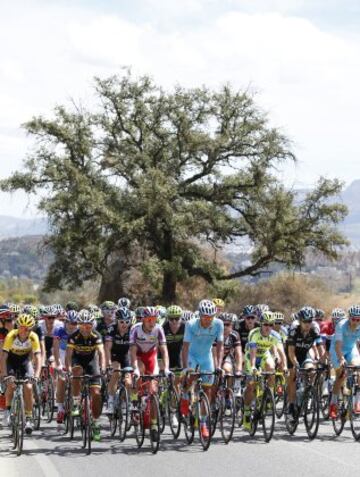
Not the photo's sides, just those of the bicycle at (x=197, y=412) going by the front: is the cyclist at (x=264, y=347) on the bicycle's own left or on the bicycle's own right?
on the bicycle's own left

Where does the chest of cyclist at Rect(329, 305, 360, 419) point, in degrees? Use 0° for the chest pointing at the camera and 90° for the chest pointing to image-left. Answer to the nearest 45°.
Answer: approximately 315°

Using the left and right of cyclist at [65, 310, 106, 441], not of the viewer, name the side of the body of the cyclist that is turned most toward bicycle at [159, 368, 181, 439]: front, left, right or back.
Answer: left

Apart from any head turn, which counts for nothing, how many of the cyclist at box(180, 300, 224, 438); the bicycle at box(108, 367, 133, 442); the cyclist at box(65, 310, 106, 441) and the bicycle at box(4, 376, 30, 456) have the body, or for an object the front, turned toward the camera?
4

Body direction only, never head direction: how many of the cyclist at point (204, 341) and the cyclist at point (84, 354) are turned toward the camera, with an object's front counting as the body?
2

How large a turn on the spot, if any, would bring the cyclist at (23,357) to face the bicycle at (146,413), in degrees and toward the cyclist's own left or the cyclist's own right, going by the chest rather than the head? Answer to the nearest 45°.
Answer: approximately 45° to the cyclist's own left

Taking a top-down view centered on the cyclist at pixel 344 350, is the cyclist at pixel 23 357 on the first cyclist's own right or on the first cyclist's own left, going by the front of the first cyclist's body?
on the first cyclist's own right

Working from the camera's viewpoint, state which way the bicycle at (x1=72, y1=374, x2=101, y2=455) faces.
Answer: facing the viewer

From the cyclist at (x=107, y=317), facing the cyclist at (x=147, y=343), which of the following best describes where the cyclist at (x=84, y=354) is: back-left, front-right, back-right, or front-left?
front-right

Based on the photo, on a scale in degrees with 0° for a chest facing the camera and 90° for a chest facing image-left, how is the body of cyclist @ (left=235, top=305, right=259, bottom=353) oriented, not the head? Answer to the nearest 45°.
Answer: approximately 0°

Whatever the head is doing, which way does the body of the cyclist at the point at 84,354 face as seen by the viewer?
toward the camera

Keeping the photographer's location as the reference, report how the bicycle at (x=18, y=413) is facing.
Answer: facing the viewer

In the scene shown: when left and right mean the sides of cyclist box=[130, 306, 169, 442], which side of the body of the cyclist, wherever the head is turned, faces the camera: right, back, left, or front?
front

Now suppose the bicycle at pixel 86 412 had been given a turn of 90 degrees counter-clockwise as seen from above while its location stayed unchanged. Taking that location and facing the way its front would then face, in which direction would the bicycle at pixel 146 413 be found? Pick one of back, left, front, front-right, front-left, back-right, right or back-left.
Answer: front

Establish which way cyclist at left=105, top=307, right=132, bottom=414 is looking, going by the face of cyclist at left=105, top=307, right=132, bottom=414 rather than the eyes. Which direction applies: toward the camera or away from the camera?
toward the camera
